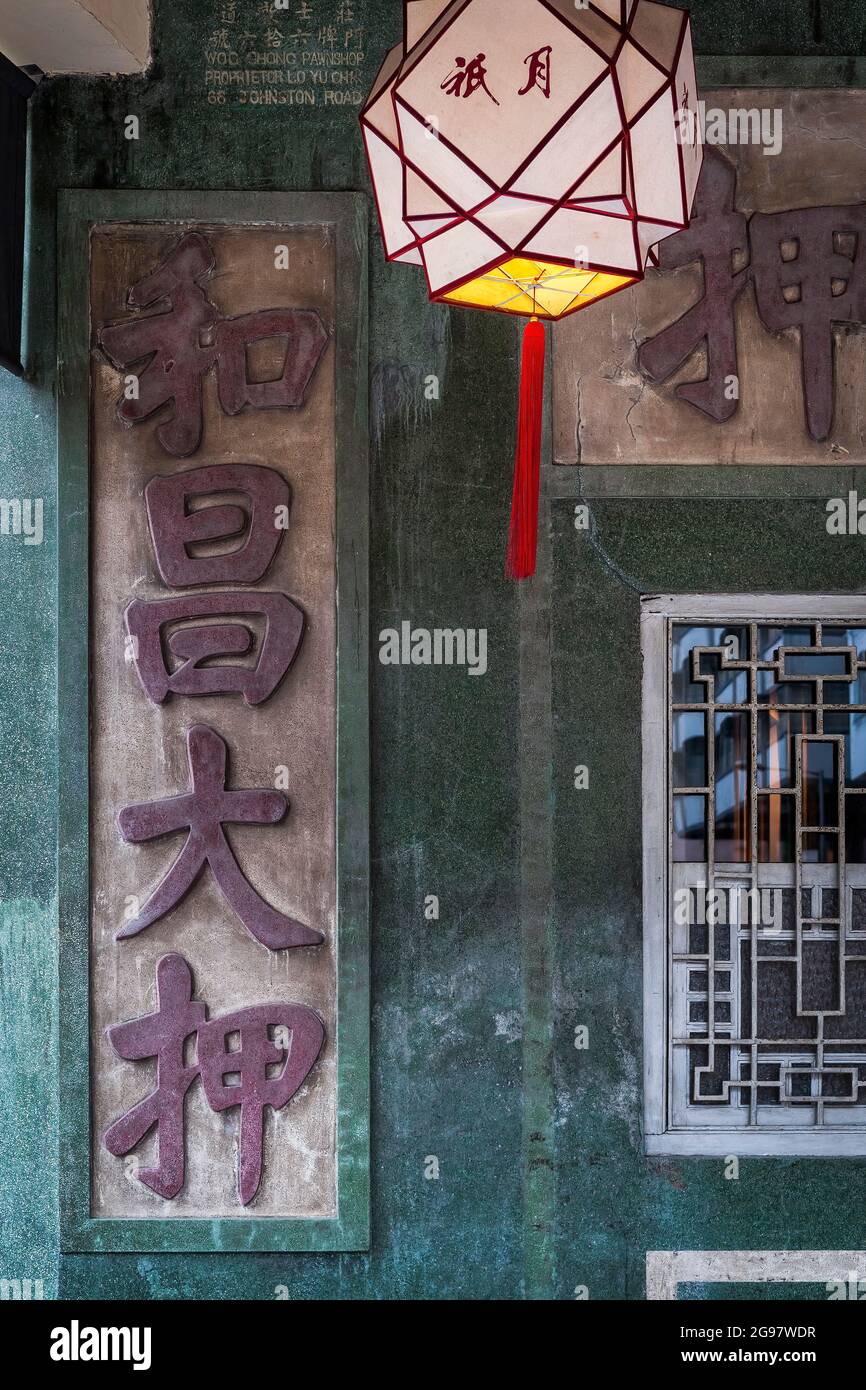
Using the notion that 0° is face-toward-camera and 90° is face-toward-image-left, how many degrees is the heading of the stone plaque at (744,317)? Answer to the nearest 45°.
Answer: approximately 0°

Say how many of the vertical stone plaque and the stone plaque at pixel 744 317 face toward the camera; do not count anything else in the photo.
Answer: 2

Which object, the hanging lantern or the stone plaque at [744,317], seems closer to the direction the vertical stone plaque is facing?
the hanging lantern

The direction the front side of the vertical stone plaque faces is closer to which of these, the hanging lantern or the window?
the hanging lantern

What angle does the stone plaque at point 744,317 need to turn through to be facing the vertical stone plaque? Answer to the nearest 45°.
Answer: approximately 90° to its right

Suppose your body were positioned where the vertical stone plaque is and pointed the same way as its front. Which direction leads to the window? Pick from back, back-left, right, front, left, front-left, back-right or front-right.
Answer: left

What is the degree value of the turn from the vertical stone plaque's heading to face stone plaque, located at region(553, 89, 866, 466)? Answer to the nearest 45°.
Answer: approximately 90° to its left

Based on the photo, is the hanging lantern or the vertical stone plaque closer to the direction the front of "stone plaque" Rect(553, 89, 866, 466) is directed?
the hanging lantern

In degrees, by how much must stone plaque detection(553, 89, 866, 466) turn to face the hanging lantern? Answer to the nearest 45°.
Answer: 0° — it already faces it
